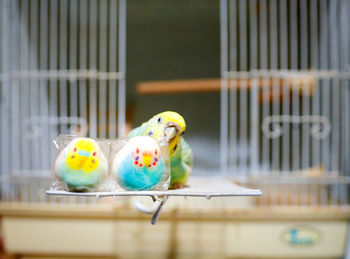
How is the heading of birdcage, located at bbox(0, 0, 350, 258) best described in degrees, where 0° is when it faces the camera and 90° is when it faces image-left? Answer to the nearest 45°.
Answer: approximately 0°
